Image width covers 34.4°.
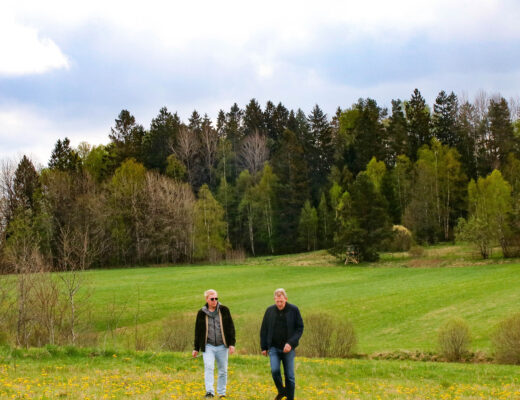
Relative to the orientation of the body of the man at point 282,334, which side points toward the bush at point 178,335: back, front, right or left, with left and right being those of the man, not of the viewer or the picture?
back

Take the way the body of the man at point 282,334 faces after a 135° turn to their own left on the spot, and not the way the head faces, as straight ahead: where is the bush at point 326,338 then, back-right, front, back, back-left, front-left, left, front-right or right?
front-left

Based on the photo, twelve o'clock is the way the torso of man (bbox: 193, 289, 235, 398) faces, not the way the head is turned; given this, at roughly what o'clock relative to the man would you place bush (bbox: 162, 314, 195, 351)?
The bush is roughly at 6 o'clock from the man.

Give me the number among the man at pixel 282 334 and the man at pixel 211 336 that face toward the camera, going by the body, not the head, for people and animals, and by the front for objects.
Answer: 2

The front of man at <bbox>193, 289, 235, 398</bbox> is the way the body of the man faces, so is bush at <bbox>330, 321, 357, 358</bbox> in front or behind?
behind

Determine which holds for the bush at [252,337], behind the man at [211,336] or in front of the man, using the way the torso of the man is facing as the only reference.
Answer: behind

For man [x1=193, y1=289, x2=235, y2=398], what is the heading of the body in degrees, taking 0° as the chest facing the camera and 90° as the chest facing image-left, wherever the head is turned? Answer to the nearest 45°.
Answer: approximately 0°

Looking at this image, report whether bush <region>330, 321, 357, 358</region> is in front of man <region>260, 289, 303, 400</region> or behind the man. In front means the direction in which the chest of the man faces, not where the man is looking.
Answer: behind

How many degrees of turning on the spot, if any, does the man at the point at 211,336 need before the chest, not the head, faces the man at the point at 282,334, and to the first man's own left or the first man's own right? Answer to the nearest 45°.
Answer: approximately 90° to the first man's own left

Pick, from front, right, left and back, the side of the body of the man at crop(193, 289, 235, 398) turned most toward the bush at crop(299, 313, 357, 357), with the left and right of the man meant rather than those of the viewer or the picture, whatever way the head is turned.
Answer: back

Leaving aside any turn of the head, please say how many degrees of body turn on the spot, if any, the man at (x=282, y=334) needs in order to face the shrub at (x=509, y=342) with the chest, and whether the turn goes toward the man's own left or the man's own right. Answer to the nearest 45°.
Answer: approximately 135° to the man's own left
